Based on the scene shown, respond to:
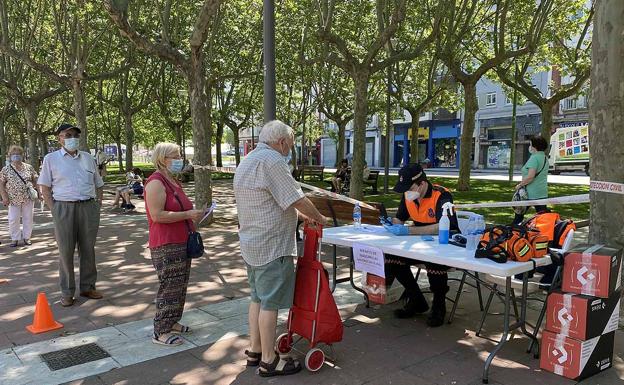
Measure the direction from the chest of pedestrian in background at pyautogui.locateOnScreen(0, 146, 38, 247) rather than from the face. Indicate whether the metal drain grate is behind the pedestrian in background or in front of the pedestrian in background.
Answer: in front

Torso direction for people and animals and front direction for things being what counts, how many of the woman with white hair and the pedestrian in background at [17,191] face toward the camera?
1

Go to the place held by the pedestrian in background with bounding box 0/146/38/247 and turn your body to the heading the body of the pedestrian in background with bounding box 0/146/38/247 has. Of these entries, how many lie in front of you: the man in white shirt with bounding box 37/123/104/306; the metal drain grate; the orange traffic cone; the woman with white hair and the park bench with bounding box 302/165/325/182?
4

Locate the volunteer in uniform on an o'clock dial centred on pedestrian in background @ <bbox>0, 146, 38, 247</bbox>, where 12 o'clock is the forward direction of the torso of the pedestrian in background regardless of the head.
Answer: The volunteer in uniform is roughly at 11 o'clock from the pedestrian in background.

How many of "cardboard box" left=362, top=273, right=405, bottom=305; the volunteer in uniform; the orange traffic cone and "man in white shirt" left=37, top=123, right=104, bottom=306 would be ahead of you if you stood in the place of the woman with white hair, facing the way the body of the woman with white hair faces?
2

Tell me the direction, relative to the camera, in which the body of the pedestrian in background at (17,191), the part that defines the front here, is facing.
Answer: toward the camera

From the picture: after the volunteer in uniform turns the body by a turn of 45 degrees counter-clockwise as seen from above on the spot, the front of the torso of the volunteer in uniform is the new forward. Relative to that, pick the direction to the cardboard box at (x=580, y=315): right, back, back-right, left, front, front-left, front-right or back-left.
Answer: front-left

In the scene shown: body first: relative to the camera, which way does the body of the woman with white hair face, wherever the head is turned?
to the viewer's right

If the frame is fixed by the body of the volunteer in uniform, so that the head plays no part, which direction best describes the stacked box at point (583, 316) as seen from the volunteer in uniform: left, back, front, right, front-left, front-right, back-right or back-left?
left

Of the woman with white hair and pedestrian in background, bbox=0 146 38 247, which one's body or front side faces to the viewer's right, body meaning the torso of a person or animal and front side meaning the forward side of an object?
the woman with white hair

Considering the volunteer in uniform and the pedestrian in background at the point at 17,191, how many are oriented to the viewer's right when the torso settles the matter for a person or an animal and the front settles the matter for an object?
0

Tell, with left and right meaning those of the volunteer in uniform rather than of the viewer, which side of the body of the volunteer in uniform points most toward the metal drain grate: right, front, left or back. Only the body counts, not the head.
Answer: front

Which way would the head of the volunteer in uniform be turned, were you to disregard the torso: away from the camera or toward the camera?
toward the camera

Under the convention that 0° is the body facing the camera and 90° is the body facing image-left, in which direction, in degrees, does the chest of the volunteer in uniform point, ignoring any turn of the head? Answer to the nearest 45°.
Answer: approximately 45°
